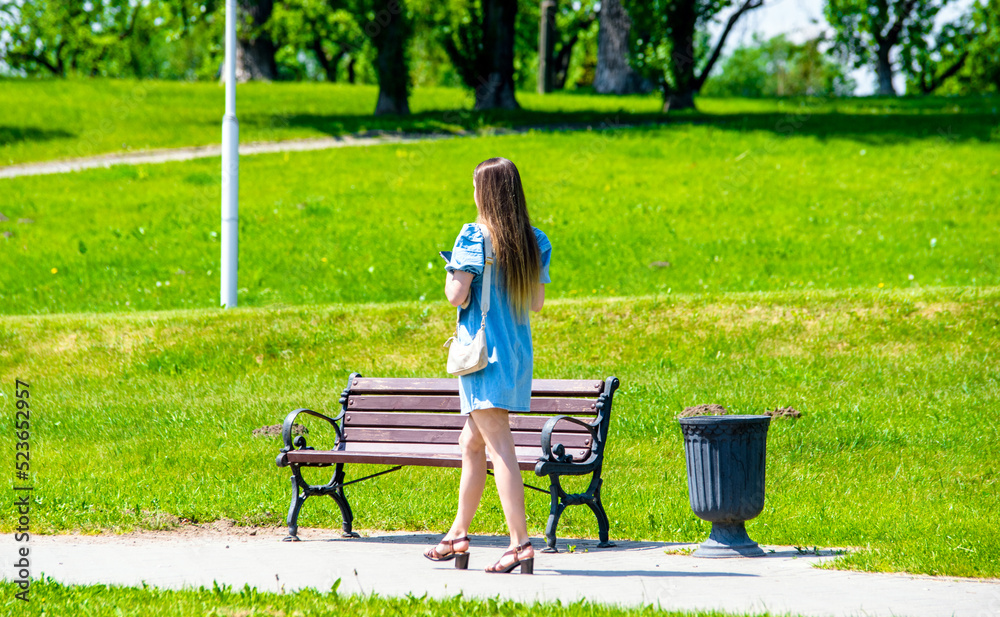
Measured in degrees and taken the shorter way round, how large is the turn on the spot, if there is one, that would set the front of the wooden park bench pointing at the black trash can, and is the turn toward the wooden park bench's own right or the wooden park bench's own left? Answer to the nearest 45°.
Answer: approximately 90° to the wooden park bench's own left

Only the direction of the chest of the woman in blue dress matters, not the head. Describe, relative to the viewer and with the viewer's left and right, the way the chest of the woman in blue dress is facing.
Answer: facing away from the viewer and to the left of the viewer

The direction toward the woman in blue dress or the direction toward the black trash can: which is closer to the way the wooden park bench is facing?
the woman in blue dress

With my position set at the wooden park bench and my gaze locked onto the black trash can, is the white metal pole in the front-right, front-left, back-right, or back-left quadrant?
back-left

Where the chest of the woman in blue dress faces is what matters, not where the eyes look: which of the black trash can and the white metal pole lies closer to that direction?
the white metal pole

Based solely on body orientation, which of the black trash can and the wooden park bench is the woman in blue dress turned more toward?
the wooden park bench

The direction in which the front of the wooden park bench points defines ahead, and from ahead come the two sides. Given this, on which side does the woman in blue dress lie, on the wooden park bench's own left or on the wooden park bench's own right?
on the wooden park bench's own left

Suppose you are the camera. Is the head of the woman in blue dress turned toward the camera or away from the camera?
away from the camera
